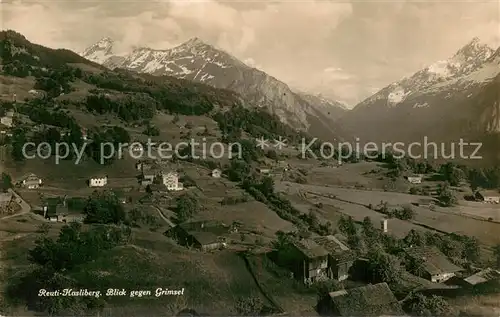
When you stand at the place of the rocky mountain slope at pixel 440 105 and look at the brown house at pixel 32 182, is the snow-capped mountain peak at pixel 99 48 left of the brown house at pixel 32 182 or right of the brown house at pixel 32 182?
right

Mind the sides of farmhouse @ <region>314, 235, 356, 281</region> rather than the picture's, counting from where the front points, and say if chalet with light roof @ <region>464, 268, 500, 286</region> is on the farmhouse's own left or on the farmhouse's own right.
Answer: on the farmhouse's own left

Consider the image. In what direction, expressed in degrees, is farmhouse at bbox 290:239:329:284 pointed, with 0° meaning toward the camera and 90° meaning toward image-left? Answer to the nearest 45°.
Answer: approximately 315°

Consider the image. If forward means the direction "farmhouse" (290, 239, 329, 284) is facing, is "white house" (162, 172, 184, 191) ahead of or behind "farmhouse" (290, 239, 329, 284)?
behind

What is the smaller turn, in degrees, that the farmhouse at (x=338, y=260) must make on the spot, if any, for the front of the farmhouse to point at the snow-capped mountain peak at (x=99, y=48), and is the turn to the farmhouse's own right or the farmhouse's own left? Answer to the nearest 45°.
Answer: approximately 180°

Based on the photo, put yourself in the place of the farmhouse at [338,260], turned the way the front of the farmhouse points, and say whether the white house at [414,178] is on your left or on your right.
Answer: on your left

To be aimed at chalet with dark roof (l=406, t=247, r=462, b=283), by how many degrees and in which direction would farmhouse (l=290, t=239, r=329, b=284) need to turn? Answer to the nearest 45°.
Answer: approximately 45° to its left

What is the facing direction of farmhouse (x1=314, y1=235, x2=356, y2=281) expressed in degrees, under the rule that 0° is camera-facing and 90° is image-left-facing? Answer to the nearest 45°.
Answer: approximately 315°

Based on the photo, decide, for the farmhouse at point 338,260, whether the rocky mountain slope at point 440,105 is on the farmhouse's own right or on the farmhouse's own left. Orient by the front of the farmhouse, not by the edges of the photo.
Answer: on the farmhouse's own left

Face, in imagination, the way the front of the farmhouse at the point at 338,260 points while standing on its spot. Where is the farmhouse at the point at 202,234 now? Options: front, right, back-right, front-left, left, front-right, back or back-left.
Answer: back-right

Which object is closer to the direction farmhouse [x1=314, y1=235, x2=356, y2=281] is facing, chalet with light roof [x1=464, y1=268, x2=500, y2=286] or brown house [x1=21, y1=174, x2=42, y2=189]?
the chalet with light roof

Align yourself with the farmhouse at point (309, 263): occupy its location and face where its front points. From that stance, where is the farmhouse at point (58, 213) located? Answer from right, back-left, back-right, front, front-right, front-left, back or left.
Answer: back-right

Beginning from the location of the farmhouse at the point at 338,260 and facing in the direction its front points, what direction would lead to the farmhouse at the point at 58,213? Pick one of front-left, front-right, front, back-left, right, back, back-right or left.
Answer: back-right
